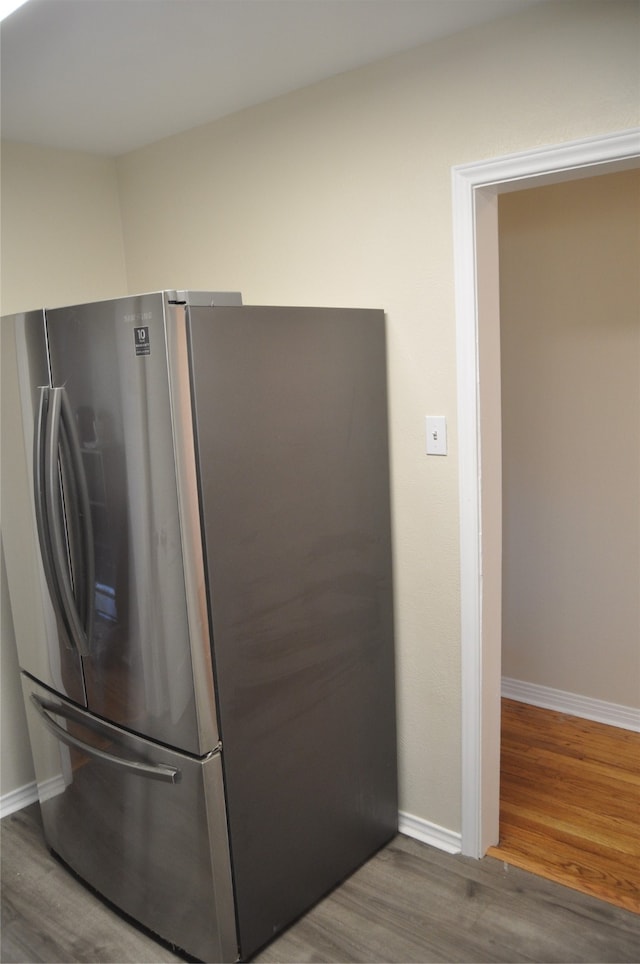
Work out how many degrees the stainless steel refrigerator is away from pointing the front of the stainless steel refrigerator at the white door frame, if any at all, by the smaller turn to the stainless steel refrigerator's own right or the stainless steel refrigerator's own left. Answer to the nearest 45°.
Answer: approximately 135° to the stainless steel refrigerator's own left

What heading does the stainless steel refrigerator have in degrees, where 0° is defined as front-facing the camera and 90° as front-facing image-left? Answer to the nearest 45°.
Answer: approximately 45°
